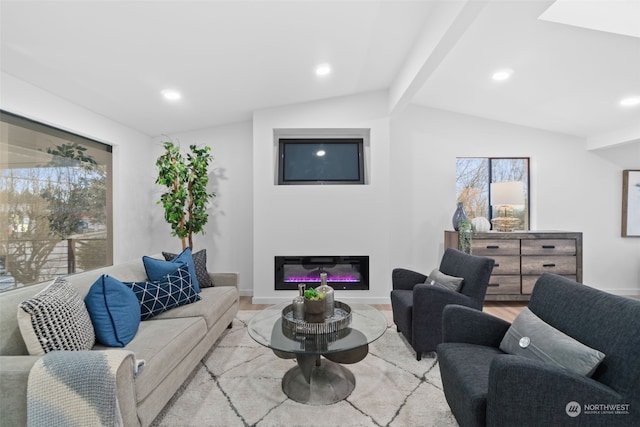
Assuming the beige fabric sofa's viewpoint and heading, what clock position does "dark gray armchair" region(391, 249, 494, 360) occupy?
The dark gray armchair is roughly at 11 o'clock from the beige fabric sofa.

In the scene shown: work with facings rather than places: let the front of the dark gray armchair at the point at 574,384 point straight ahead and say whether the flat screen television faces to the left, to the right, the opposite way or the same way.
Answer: to the left

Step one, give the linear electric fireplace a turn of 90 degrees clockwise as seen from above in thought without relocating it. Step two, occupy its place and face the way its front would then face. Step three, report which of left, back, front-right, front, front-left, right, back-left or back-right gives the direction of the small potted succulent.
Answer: left

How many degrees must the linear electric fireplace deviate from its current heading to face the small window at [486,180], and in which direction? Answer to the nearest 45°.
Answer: approximately 90° to its left

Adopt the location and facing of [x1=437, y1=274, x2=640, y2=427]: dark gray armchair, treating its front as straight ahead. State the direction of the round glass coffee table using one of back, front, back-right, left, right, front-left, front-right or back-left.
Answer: front-right

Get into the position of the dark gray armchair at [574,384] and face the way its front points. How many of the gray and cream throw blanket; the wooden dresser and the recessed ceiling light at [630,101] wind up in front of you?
1

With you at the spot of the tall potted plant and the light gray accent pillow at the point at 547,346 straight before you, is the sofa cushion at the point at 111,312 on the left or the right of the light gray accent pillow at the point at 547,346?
right

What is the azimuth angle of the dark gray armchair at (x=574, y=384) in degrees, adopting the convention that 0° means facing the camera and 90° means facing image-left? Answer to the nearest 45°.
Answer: approximately 45°

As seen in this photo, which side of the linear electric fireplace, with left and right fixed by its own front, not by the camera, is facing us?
front

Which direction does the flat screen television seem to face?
toward the camera

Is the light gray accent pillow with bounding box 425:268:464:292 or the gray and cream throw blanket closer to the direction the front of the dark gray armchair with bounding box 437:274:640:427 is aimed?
the gray and cream throw blanket

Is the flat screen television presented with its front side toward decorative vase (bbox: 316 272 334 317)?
yes

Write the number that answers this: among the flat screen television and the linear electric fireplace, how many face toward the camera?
2

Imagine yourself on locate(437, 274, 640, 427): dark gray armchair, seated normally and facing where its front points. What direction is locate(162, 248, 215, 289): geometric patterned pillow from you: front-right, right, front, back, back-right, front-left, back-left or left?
front-right

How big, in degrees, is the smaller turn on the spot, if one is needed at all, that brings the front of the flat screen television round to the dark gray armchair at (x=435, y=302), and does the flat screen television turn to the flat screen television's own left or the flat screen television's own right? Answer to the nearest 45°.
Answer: approximately 45° to the flat screen television's own left
